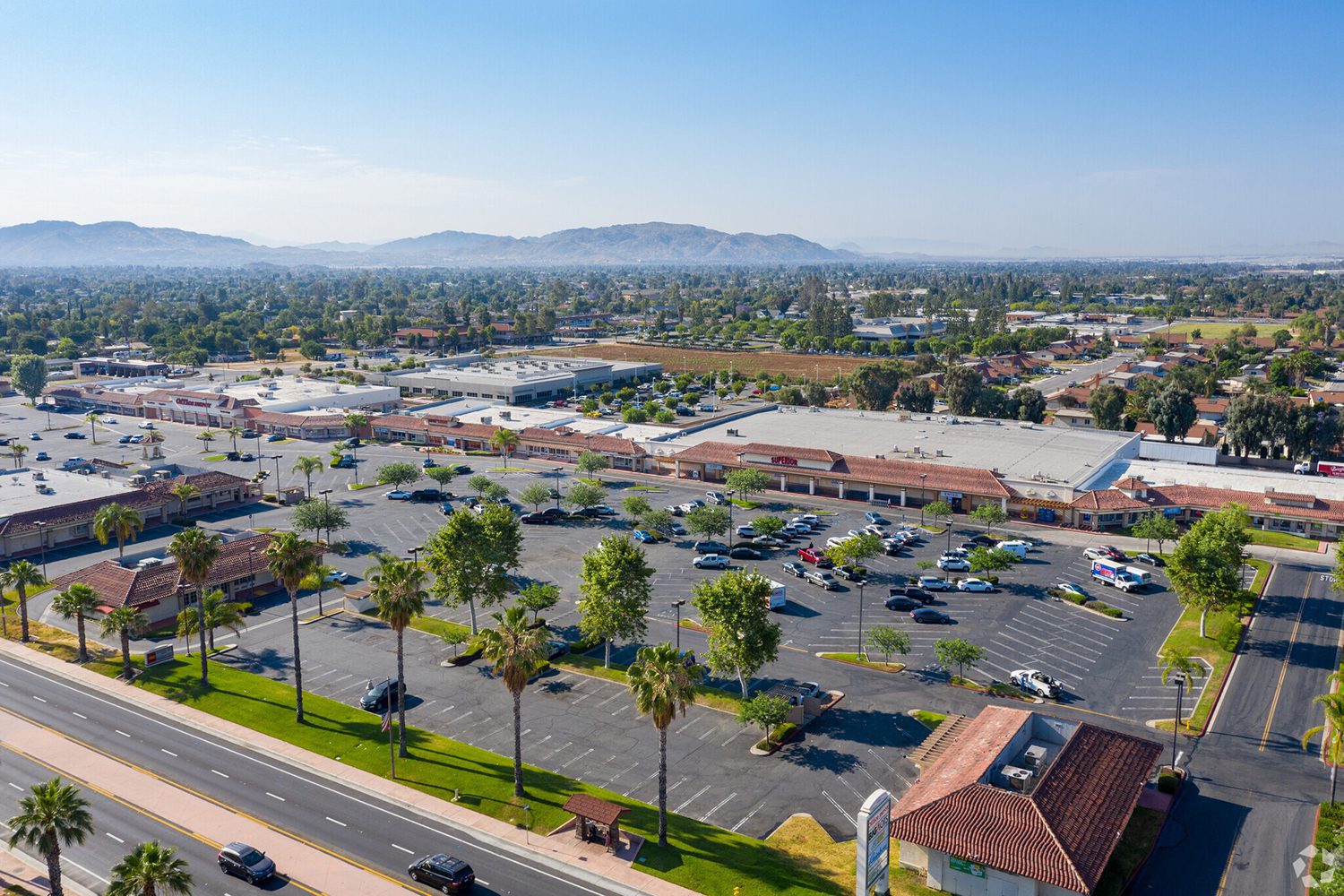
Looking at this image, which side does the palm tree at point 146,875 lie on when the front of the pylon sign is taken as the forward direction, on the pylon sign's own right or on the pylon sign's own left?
on the pylon sign's own right

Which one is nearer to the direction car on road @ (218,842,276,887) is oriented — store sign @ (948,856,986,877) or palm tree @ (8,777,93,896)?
the store sign

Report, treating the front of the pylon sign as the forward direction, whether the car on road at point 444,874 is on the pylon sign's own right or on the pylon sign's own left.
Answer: on the pylon sign's own right

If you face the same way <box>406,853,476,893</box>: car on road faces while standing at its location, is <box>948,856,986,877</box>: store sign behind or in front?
behind

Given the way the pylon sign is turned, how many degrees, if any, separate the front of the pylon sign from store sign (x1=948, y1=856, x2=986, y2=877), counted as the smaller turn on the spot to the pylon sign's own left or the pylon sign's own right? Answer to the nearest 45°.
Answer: approximately 90° to the pylon sign's own left

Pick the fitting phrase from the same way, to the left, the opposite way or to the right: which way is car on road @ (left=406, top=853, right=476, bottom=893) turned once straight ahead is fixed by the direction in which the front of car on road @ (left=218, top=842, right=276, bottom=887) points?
the opposite way

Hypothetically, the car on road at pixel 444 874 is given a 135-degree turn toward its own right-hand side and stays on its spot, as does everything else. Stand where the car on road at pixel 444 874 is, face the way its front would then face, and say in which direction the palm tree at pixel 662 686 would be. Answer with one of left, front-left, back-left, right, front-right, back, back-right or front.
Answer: front

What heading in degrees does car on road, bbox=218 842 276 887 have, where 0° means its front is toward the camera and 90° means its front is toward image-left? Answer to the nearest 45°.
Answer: approximately 315°

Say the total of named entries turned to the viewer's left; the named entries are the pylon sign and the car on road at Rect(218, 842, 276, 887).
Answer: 0
